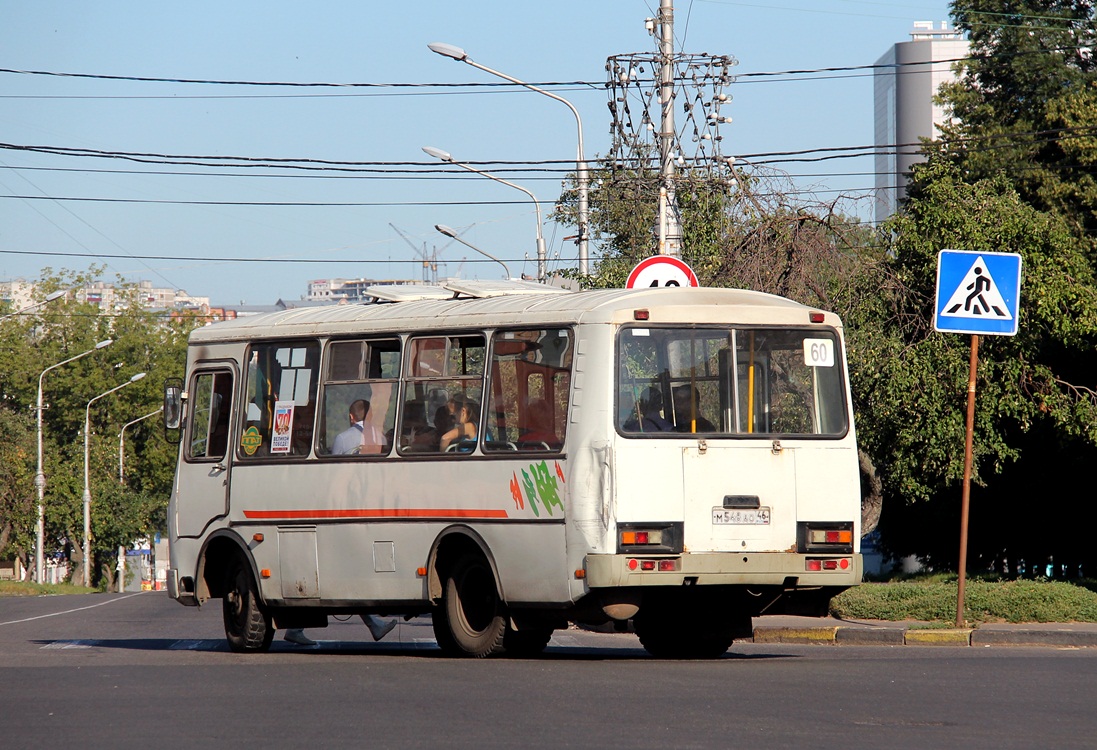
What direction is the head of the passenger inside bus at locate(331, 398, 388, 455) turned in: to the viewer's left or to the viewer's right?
to the viewer's left

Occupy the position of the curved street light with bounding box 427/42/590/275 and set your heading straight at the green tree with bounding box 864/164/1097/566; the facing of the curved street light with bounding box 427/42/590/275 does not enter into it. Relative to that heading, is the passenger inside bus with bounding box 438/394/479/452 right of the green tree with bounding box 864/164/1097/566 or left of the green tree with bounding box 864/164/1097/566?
right

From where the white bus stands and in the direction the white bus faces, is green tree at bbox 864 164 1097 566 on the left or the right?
on its right

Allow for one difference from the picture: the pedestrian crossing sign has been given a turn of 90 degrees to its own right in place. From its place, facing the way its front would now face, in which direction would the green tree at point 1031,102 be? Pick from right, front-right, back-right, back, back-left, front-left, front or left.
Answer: right

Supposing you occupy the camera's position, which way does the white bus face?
facing away from the viewer and to the left of the viewer

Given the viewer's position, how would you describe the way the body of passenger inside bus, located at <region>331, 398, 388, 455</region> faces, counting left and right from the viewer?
facing away from the viewer and to the left of the viewer

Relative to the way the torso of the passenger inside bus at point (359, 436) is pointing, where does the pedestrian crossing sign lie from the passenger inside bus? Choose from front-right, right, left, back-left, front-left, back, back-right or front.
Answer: back-right

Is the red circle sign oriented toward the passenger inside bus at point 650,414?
yes

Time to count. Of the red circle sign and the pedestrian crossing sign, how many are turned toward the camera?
2

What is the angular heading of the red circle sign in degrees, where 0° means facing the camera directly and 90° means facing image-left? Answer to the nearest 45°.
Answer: approximately 0°

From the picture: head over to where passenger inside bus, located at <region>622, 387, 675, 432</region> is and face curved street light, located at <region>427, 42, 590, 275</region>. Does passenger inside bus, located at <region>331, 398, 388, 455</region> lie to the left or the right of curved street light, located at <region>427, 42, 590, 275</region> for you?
left

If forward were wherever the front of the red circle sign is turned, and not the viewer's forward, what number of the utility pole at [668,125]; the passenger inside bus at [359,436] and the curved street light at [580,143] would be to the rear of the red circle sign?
2
